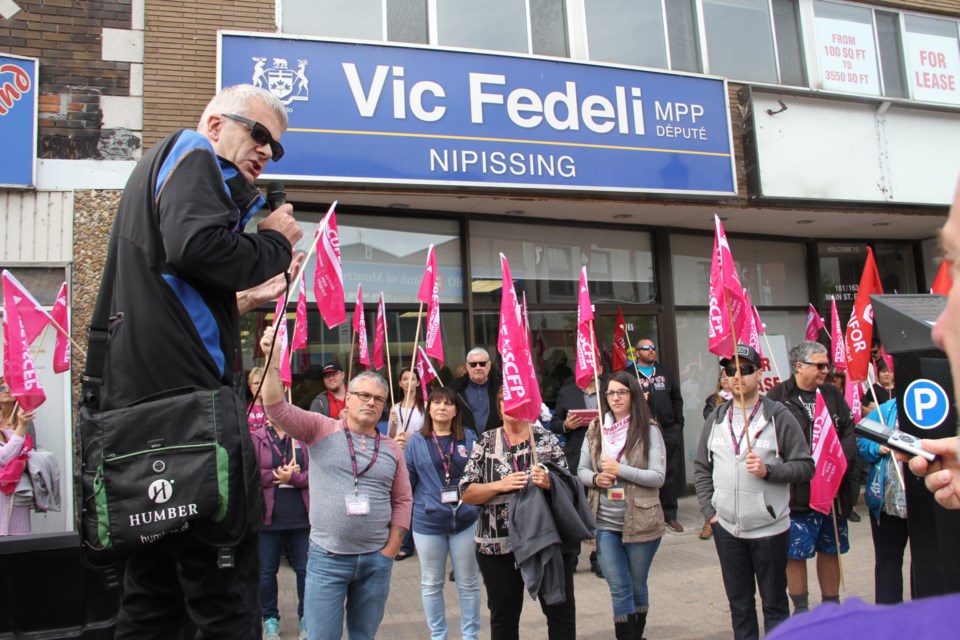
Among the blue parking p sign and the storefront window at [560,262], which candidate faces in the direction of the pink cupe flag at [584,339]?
the storefront window

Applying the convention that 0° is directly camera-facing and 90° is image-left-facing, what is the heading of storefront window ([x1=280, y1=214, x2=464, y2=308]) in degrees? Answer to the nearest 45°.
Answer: approximately 0°

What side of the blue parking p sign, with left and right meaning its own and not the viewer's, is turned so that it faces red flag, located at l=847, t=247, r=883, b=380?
back

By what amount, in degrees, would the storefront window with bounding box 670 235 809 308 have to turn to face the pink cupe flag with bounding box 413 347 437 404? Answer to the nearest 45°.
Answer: approximately 45° to its right

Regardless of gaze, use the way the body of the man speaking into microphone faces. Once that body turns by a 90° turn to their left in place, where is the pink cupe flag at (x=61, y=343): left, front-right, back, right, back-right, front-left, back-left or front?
front

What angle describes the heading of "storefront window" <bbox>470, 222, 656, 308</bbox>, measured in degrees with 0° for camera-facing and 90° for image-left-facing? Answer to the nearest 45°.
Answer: approximately 0°

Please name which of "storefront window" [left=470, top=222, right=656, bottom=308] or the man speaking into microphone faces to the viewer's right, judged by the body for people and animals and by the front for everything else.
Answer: the man speaking into microphone

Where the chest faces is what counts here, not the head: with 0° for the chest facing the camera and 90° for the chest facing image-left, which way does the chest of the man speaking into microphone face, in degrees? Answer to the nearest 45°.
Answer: approximately 270°

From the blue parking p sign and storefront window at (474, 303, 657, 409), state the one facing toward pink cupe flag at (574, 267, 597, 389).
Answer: the storefront window

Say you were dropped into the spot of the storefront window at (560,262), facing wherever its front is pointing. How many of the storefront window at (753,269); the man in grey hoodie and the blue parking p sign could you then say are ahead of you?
2

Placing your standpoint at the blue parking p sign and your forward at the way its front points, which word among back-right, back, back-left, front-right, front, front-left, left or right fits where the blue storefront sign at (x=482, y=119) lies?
back-right
